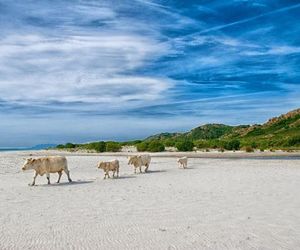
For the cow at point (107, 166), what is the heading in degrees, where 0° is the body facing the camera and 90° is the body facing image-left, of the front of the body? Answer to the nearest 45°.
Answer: approximately 45°
